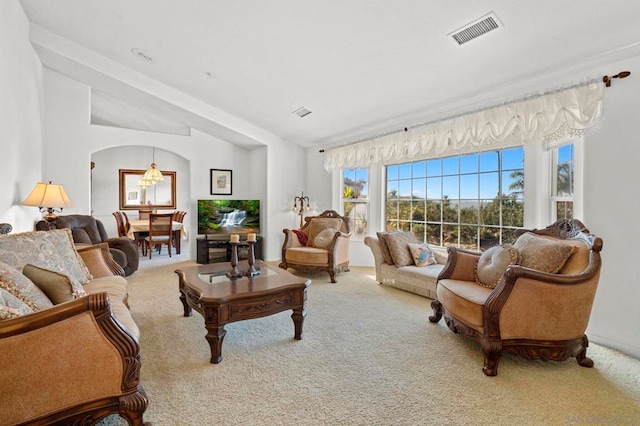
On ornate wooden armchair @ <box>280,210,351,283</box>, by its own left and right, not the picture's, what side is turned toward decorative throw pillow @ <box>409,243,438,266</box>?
left

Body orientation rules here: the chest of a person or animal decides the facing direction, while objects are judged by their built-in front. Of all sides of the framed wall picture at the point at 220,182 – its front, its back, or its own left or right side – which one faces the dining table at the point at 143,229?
right

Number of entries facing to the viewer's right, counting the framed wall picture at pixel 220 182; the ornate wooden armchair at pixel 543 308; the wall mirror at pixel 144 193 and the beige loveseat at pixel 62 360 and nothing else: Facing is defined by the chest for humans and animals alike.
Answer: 1

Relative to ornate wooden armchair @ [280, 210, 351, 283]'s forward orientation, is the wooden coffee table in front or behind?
in front

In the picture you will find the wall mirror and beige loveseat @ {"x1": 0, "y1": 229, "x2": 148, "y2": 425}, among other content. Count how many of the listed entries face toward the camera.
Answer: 1

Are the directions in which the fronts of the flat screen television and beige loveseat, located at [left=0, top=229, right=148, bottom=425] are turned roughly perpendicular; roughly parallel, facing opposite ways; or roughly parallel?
roughly perpendicular

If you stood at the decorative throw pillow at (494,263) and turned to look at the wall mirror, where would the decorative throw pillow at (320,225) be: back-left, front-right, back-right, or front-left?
front-right

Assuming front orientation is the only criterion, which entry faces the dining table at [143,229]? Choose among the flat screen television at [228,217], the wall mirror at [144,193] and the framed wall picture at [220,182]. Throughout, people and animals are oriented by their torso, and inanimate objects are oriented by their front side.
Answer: the wall mirror

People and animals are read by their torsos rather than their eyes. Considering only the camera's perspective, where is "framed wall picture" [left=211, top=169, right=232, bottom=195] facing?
facing the viewer

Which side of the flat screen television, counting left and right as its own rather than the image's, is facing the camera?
front

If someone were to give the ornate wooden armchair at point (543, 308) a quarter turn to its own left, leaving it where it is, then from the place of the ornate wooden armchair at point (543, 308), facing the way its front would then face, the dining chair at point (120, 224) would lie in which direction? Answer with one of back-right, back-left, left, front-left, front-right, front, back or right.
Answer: back-right

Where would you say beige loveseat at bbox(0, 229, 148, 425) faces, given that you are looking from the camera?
facing to the right of the viewer

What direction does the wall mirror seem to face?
toward the camera

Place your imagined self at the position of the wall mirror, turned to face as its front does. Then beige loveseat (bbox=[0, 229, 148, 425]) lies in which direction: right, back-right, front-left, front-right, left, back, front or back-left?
front

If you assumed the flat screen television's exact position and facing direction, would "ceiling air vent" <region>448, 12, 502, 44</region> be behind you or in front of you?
in front

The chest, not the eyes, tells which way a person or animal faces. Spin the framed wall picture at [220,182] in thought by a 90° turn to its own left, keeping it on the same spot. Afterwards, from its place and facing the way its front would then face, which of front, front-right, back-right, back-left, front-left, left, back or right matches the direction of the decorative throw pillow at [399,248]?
front-right

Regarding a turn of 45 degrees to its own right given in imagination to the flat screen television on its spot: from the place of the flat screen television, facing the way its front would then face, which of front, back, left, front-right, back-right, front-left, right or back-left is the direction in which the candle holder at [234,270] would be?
front-left

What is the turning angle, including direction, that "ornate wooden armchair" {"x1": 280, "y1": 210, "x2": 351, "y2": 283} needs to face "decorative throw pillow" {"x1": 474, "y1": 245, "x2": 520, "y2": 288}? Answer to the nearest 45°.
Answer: approximately 90° to its left
